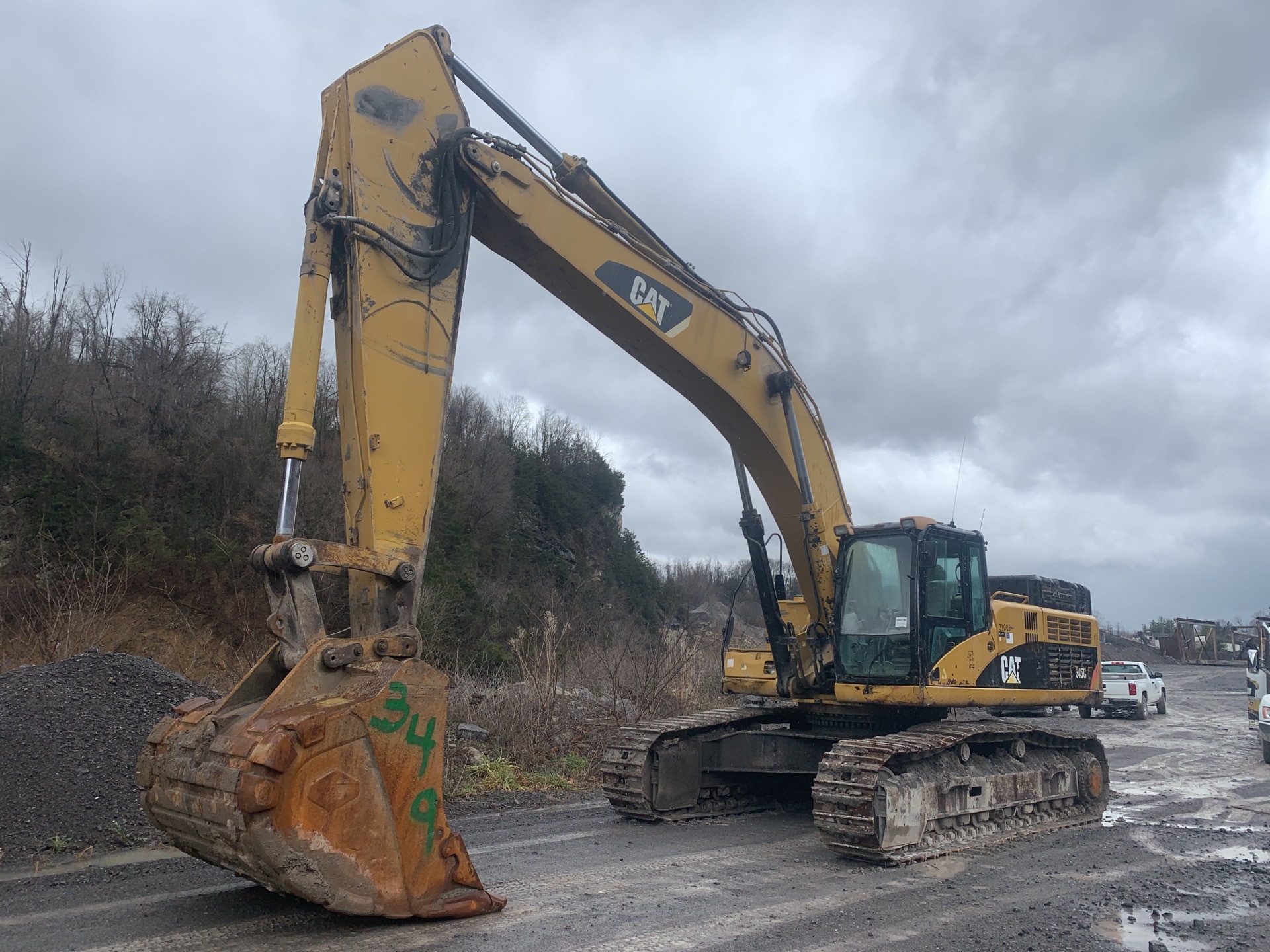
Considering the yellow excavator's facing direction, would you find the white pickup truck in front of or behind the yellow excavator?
behind

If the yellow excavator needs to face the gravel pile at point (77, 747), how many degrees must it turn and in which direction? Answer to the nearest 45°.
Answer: approximately 90° to its right

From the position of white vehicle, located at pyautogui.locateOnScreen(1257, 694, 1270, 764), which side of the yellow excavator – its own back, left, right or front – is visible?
back
